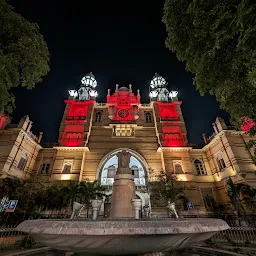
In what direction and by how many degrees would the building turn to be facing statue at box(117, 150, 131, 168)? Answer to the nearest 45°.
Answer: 0° — it already faces it

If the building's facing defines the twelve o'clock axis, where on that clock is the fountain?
The fountain is roughly at 12 o'clock from the building.

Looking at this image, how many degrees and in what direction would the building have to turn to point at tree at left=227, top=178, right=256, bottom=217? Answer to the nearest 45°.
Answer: approximately 90° to its left

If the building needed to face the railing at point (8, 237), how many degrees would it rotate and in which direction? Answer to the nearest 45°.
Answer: approximately 45° to its right

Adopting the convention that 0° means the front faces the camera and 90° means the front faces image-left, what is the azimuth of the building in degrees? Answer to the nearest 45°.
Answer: approximately 0°

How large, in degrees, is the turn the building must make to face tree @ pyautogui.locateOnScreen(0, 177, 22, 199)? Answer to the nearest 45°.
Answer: approximately 45° to its right

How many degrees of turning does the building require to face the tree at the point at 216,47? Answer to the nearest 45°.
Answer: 0° — it already faces it

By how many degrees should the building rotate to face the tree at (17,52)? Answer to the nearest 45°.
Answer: approximately 45° to its right
